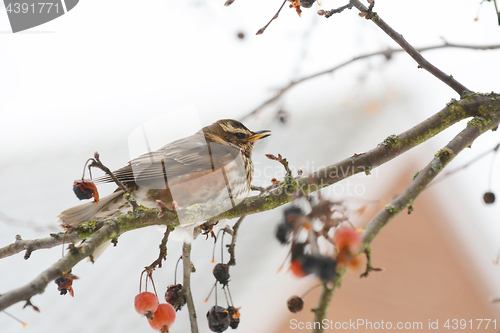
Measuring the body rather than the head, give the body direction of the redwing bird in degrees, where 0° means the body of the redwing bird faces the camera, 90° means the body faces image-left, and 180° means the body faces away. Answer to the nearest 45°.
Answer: approximately 270°

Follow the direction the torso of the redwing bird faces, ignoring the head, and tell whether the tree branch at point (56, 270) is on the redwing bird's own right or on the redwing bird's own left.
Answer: on the redwing bird's own right
